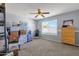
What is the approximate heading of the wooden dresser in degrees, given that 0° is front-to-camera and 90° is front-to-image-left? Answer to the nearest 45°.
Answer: approximately 45°
